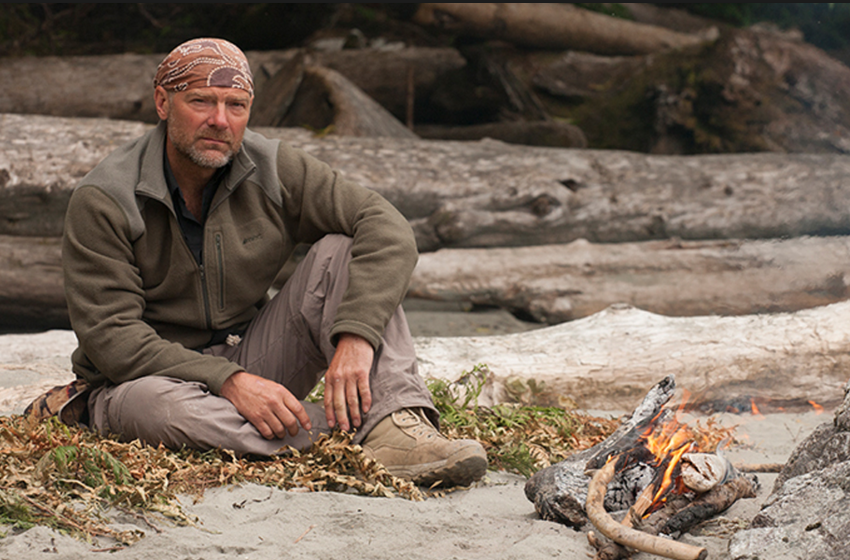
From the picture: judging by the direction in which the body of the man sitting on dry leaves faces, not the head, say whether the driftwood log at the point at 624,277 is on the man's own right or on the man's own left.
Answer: on the man's own left

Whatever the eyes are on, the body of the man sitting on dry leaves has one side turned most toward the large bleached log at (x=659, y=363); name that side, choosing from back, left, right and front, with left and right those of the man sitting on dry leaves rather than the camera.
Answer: left

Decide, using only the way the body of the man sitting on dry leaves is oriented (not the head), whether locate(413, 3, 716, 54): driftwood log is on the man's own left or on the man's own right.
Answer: on the man's own left

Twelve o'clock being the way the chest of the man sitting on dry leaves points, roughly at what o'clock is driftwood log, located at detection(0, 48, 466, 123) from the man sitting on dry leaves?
The driftwood log is roughly at 7 o'clock from the man sitting on dry leaves.

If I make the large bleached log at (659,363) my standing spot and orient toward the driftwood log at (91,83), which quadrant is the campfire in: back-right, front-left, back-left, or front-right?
back-left

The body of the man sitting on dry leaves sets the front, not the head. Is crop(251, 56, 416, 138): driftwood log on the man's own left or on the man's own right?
on the man's own left

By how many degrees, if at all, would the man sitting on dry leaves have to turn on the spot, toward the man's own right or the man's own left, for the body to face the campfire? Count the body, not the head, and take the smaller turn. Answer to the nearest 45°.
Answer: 0° — they already face it

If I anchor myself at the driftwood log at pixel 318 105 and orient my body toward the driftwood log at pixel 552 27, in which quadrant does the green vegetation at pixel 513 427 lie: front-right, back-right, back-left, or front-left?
back-right

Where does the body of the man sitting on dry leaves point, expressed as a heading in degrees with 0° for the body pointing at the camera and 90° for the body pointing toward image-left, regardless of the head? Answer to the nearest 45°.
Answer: approximately 315°
